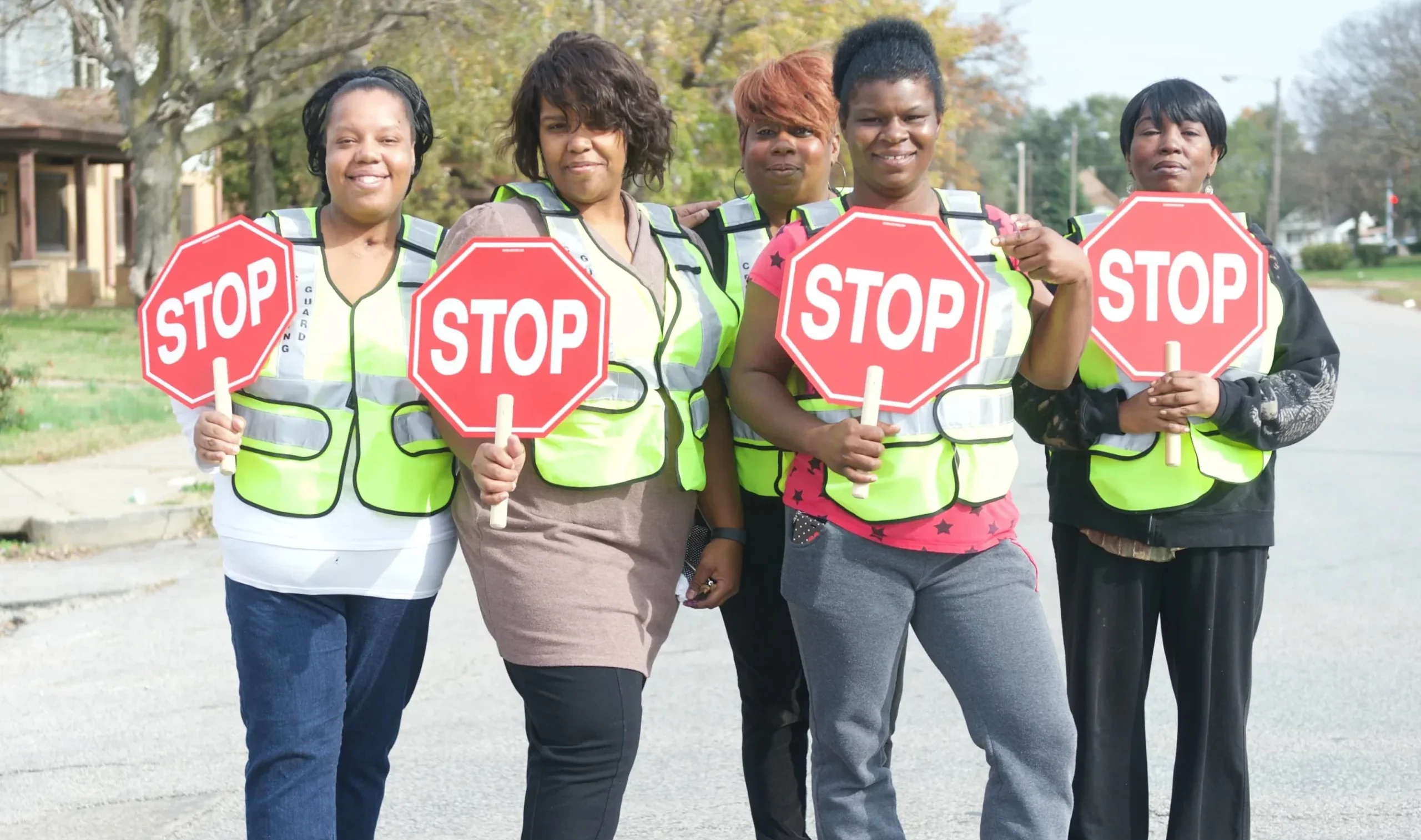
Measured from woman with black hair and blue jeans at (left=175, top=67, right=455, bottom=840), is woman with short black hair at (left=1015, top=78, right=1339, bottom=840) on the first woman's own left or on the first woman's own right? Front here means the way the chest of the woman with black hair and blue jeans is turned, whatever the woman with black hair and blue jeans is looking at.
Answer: on the first woman's own left

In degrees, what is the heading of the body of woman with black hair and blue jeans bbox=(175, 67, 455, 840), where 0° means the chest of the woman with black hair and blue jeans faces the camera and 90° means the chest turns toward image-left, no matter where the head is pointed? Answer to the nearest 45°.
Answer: approximately 0°

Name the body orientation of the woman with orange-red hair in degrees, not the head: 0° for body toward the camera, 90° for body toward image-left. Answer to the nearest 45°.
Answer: approximately 0°

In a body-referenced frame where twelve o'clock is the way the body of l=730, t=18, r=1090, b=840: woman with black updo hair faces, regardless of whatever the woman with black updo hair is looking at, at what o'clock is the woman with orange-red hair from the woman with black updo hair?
The woman with orange-red hair is roughly at 5 o'clock from the woman with black updo hair.

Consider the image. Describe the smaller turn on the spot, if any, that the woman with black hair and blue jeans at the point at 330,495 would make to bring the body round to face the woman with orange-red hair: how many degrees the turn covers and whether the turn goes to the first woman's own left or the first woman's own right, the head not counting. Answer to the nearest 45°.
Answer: approximately 90° to the first woman's own left

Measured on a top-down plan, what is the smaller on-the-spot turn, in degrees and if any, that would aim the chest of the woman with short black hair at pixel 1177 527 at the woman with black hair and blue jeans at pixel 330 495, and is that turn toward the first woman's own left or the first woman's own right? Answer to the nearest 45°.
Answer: approximately 45° to the first woman's own right

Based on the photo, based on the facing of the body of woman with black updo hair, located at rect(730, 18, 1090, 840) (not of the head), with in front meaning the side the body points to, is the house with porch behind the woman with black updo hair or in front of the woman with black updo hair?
behind
